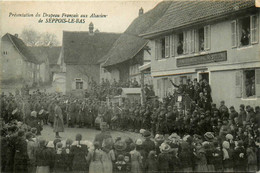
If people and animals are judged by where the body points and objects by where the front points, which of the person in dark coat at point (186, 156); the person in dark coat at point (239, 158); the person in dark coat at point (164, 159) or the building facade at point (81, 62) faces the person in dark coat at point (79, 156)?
the building facade

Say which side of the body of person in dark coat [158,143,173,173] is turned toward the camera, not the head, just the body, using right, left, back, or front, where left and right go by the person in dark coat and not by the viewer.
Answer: back

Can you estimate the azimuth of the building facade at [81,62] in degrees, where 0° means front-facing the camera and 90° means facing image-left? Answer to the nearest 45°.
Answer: approximately 0°

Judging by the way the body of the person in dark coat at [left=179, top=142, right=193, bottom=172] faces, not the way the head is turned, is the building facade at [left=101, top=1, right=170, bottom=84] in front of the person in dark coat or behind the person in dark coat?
in front

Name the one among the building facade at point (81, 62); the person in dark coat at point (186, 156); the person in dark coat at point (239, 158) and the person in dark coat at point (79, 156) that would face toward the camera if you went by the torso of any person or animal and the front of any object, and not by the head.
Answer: the building facade

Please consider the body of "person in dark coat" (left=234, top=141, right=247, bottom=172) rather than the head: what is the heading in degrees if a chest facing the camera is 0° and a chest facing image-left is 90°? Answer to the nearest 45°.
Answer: approximately 180°

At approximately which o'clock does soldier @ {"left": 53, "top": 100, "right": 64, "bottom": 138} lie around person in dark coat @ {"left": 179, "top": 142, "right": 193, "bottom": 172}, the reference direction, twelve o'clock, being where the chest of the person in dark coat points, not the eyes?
The soldier is roughly at 10 o'clock from the person in dark coat.

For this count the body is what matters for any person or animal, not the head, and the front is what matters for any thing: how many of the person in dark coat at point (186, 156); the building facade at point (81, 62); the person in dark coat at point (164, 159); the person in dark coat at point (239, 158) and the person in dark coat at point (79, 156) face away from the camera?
4

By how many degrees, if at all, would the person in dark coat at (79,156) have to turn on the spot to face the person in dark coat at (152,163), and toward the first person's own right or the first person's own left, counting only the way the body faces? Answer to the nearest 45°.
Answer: approximately 90° to the first person's own right

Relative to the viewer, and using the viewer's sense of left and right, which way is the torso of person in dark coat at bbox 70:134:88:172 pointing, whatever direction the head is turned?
facing away from the viewer

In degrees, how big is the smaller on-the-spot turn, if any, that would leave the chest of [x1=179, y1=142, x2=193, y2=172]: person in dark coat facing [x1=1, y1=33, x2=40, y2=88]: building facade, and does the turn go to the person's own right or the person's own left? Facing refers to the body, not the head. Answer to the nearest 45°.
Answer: approximately 90° to the person's own left
